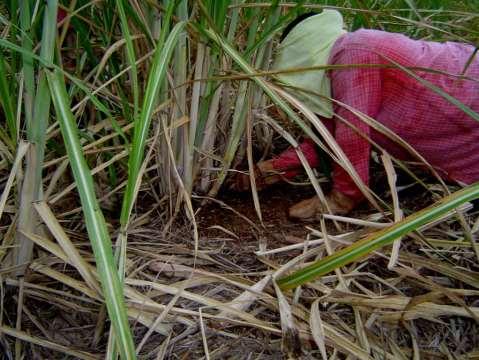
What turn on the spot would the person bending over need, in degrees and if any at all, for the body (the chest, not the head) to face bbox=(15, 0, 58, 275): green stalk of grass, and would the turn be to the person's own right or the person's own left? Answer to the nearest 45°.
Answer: approximately 45° to the person's own left

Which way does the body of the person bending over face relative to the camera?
to the viewer's left

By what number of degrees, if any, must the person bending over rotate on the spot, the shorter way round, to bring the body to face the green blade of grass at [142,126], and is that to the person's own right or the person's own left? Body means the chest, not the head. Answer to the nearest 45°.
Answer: approximately 45° to the person's own left

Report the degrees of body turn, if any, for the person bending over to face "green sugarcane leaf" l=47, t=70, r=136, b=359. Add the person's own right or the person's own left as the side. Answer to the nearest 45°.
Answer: approximately 90° to the person's own left
